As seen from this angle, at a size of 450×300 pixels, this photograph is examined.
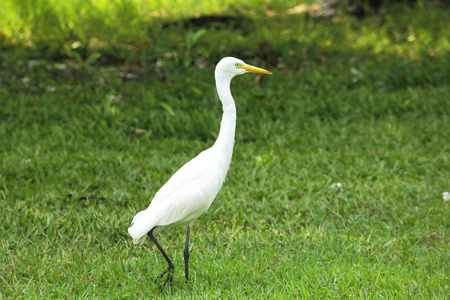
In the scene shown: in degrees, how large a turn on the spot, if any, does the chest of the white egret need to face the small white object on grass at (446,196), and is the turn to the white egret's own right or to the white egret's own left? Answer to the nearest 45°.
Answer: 0° — it already faces it

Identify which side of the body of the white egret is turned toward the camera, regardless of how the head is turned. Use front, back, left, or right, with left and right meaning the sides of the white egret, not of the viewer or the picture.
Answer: right
